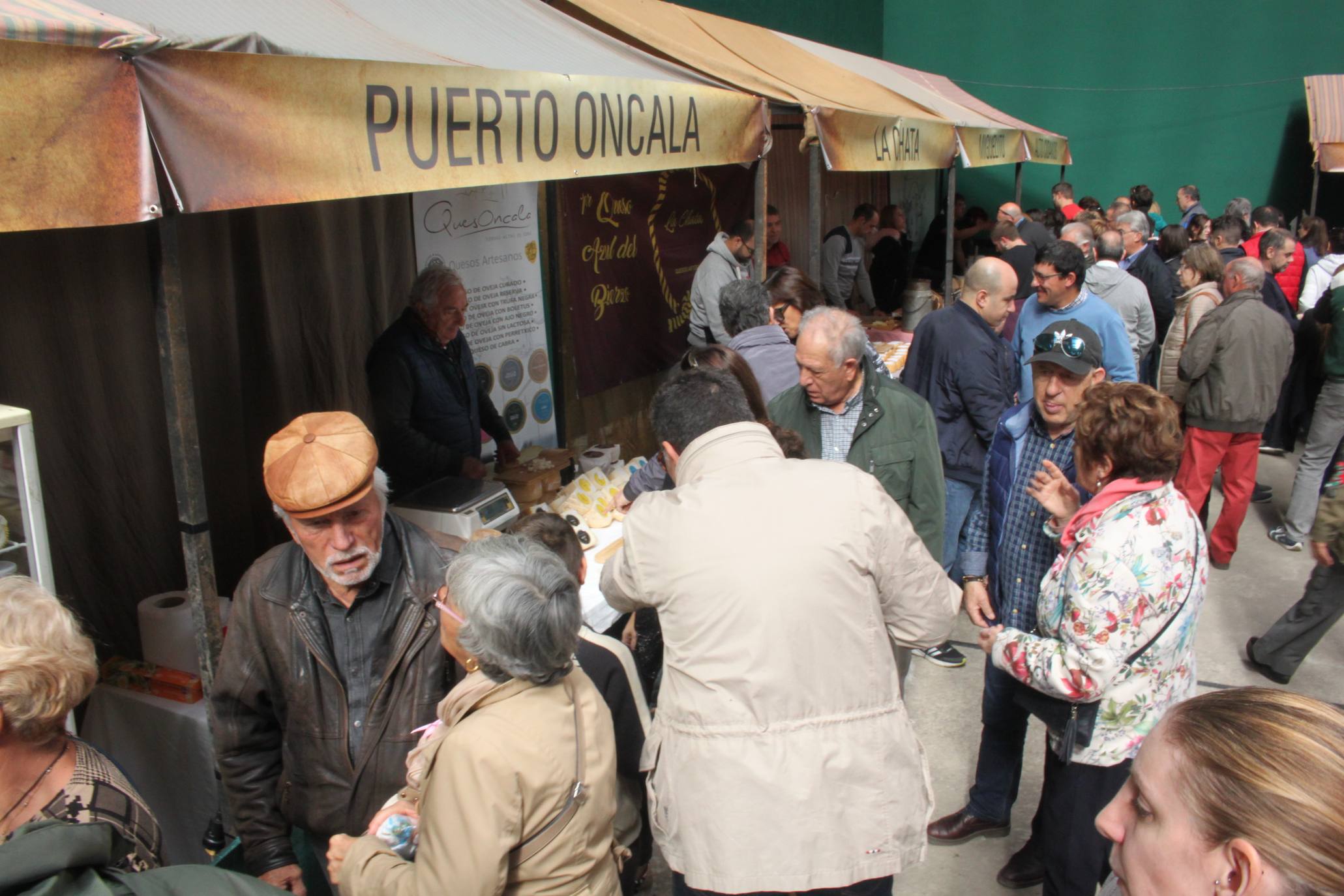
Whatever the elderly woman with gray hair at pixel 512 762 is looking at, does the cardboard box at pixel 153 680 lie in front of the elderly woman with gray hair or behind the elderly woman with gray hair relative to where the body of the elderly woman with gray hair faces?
in front

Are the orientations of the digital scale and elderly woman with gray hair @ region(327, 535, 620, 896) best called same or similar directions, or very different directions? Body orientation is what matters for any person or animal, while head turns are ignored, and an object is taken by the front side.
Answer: very different directions

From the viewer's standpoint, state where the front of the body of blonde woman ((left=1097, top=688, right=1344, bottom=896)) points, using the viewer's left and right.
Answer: facing to the left of the viewer

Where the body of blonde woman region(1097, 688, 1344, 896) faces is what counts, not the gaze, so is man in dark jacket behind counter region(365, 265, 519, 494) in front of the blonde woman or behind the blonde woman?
in front

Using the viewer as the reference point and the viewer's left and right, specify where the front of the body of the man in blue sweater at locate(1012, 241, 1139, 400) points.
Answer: facing the viewer and to the left of the viewer

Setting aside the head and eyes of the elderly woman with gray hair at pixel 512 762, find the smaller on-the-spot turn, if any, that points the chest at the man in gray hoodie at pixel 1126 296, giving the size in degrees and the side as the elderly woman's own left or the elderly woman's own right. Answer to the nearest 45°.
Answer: approximately 90° to the elderly woman's own right

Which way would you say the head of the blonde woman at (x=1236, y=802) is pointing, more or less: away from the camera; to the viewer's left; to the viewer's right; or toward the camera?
to the viewer's left

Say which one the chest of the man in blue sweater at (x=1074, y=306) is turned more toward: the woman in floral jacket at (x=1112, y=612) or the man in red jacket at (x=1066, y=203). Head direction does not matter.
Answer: the woman in floral jacket
